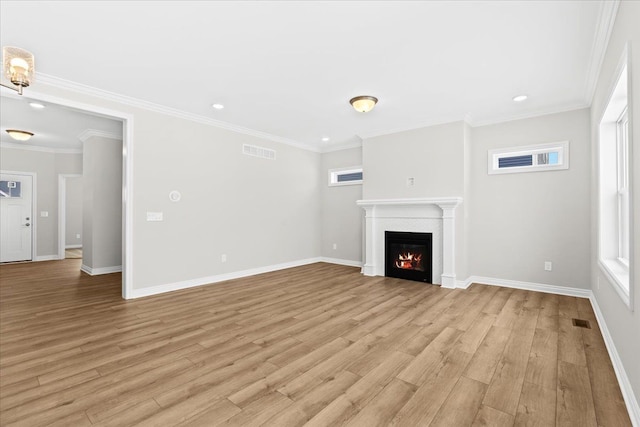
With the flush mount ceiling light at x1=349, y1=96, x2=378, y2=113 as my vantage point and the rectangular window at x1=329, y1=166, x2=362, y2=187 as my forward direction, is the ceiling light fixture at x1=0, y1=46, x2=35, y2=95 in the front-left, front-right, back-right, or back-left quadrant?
back-left

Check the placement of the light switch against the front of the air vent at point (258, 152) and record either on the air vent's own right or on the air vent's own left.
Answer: on the air vent's own right

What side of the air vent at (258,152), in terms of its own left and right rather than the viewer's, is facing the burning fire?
front

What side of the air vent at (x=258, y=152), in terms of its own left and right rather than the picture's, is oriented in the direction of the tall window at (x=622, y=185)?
front

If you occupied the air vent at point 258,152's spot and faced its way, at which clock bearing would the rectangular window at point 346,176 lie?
The rectangular window is roughly at 10 o'clock from the air vent.

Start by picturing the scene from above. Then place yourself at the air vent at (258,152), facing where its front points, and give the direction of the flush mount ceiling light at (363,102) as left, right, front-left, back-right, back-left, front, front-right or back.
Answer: front

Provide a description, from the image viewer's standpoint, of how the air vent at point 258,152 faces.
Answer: facing the viewer and to the right of the viewer

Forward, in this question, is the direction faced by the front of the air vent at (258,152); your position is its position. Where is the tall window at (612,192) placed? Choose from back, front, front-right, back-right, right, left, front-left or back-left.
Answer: front

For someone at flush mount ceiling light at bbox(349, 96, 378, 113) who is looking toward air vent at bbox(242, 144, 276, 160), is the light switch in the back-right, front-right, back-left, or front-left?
front-left

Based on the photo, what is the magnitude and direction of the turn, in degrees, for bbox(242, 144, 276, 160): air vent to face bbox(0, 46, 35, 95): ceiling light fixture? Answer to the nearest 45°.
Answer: approximately 90° to its right

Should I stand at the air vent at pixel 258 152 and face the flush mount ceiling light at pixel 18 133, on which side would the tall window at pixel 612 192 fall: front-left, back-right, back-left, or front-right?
back-left
